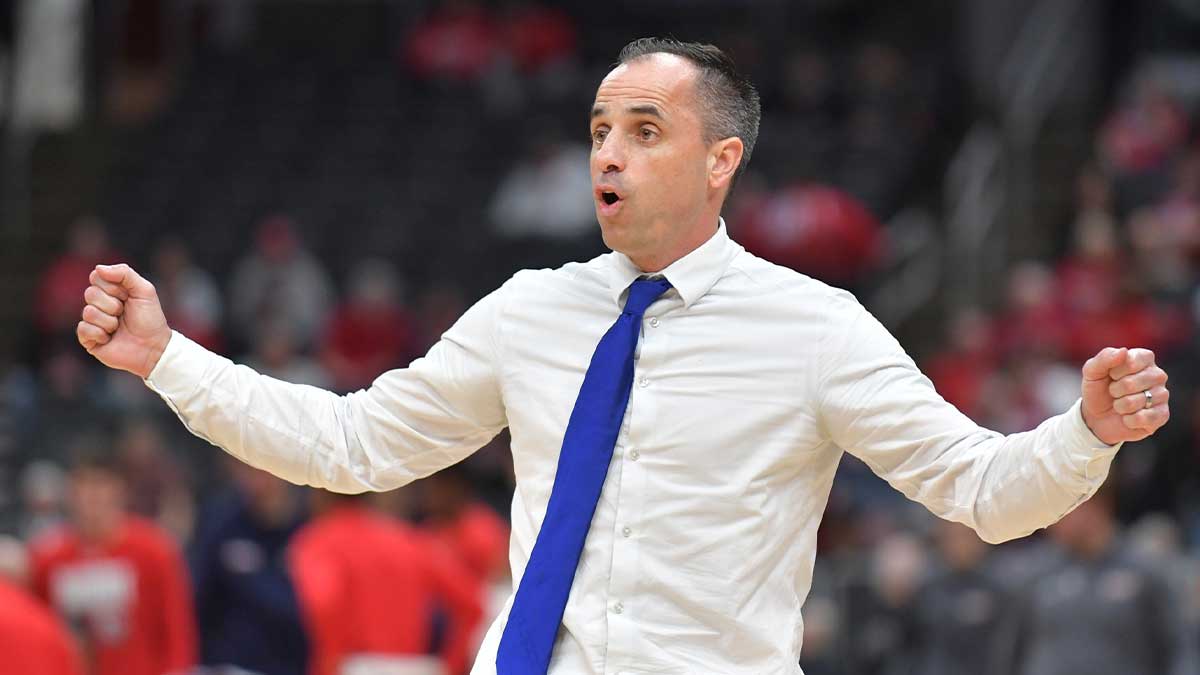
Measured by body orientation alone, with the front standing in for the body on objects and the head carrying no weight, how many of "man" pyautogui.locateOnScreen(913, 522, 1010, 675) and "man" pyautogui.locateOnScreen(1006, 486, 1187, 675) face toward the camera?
2

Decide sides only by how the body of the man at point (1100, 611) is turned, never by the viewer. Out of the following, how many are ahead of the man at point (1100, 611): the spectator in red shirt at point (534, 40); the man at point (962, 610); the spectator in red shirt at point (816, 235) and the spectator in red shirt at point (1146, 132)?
0

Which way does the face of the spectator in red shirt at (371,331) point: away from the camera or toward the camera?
toward the camera

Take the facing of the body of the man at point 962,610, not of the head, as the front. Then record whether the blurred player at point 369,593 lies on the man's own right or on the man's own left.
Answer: on the man's own right

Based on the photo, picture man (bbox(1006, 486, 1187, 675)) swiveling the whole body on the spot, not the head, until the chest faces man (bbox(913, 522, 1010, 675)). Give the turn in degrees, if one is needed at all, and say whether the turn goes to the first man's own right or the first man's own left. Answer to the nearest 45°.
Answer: approximately 135° to the first man's own right

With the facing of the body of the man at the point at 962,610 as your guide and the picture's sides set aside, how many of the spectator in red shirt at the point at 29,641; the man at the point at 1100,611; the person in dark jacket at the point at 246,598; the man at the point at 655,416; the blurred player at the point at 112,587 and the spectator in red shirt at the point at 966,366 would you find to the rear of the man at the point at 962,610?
1

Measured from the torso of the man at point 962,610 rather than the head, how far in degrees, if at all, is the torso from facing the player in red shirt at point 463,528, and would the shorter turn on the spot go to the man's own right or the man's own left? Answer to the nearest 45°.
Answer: approximately 45° to the man's own right

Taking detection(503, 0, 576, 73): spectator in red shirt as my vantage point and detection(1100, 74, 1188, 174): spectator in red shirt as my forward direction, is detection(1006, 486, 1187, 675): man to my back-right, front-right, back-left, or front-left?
front-right

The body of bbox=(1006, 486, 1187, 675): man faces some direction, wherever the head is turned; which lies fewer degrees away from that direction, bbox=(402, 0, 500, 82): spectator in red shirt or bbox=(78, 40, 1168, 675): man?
the man

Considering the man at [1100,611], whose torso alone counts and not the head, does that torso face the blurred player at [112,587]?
no

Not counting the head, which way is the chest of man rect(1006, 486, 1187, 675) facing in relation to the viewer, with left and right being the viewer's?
facing the viewer

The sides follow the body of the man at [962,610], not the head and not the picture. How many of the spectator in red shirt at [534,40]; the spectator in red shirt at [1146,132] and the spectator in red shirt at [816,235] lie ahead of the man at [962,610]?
0

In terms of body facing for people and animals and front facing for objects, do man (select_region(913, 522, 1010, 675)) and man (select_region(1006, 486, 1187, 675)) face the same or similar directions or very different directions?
same or similar directions

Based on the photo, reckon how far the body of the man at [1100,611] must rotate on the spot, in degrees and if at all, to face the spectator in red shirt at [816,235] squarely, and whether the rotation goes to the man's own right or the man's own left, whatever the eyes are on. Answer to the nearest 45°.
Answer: approximately 135° to the man's own right

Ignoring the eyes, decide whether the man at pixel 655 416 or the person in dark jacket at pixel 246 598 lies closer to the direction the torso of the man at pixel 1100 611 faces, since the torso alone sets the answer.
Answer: the man

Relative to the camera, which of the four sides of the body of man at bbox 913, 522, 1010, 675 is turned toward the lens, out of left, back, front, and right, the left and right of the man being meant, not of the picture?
front

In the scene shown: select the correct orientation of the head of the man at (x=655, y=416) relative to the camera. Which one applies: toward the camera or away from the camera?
toward the camera

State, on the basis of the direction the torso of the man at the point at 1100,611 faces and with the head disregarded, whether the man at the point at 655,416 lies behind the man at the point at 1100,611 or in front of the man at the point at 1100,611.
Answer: in front

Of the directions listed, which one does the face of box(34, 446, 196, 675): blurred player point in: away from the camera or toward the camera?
toward the camera

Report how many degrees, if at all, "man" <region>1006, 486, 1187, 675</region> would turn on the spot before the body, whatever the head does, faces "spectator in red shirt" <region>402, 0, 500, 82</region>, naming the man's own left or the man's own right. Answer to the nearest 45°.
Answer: approximately 135° to the man's own right
